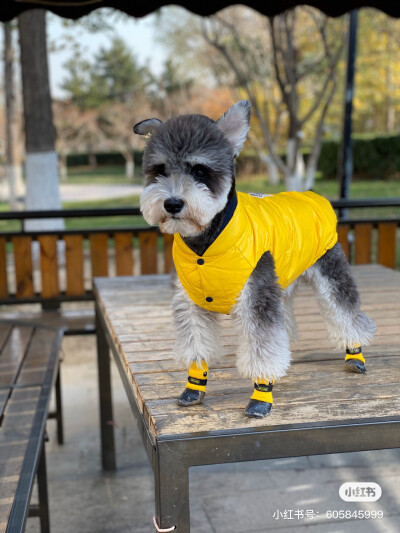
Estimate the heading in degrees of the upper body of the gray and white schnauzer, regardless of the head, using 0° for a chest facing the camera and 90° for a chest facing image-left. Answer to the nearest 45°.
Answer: approximately 45°

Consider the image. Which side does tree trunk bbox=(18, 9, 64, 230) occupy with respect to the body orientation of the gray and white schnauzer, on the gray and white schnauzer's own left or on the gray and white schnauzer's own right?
on the gray and white schnauzer's own right

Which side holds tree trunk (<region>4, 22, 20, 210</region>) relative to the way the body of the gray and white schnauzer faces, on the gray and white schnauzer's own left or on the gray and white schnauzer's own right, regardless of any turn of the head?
on the gray and white schnauzer's own right
